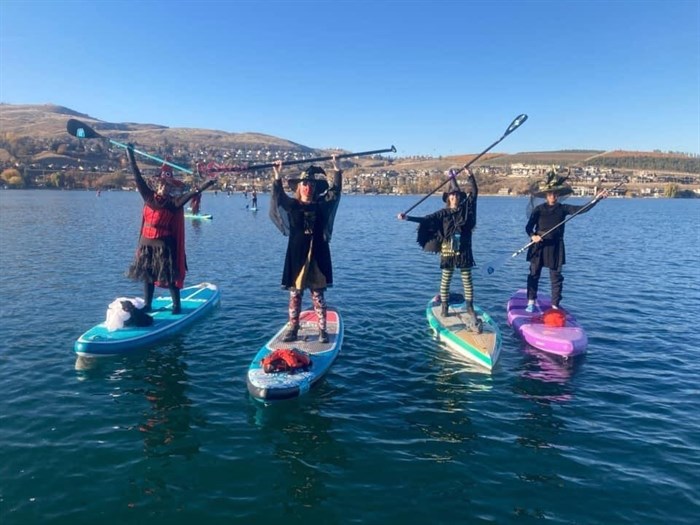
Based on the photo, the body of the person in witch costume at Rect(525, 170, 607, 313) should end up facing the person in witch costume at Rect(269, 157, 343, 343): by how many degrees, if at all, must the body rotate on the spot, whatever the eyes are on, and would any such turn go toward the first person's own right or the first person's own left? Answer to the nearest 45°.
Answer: approximately 45° to the first person's own right

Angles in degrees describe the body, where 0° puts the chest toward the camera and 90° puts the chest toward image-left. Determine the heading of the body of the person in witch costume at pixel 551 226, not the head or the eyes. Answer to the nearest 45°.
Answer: approximately 0°

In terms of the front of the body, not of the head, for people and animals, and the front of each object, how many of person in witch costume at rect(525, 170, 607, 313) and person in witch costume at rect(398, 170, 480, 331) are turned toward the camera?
2

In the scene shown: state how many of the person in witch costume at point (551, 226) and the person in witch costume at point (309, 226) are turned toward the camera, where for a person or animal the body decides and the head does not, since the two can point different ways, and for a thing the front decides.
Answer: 2

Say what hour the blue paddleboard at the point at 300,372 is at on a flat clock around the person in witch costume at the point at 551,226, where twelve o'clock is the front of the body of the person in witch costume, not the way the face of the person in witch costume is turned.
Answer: The blue paddleboard is roughly at 1 o'clock from the person in witch costume.

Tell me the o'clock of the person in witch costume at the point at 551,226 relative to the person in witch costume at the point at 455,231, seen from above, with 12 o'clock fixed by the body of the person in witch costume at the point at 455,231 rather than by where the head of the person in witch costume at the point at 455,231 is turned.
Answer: the person in witch costume at the point at 551,226 is roughly at 8 o'clock from the person in witch costume at the point at 455,231.

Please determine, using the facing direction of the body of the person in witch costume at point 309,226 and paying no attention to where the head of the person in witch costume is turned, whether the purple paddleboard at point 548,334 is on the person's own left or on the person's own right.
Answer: on the person's own left

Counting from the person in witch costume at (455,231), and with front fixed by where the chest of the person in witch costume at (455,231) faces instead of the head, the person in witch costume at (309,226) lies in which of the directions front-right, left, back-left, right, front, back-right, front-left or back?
front-right
